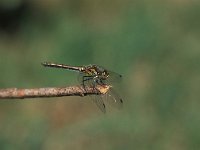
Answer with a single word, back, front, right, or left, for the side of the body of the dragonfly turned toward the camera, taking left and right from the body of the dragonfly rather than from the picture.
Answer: right
